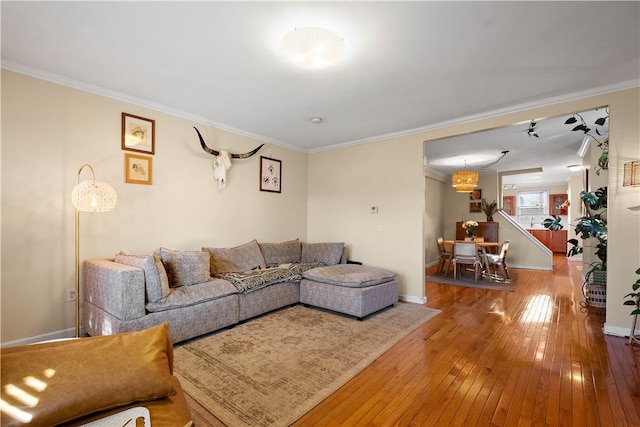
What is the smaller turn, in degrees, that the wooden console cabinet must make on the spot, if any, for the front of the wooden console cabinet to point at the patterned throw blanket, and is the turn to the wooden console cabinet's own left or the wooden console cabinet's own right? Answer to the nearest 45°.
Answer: approximately 45° to the wooden console cabinet's own right

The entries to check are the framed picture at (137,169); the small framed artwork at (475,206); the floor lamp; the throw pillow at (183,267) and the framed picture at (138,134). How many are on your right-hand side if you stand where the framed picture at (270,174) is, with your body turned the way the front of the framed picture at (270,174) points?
4

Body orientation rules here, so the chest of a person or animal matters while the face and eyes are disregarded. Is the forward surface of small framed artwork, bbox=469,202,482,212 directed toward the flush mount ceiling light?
yes

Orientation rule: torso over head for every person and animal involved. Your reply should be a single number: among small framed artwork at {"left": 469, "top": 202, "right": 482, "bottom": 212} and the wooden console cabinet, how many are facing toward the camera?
2

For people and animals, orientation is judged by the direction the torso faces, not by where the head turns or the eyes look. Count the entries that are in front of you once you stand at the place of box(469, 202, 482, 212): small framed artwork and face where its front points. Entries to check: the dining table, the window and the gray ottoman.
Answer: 2

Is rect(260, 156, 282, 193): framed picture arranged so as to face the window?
no

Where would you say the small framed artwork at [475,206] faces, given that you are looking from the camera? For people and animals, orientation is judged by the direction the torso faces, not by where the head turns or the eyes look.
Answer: facing the viewer

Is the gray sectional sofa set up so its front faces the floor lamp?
no

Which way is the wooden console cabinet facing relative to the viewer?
toward the camera

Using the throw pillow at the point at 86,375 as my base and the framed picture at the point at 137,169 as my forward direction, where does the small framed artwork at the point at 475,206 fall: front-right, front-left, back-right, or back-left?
front-right

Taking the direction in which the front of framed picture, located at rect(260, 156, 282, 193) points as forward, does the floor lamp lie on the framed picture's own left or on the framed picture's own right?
on the framed picture's own right

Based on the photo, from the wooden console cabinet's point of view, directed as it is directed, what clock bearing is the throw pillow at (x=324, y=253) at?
The throw pillow is roughly at 1 o'clock from the wooden console cabinet.

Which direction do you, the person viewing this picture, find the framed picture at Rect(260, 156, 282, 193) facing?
facing the viewer and to the right of the viewer

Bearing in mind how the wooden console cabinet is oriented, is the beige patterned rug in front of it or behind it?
in front
